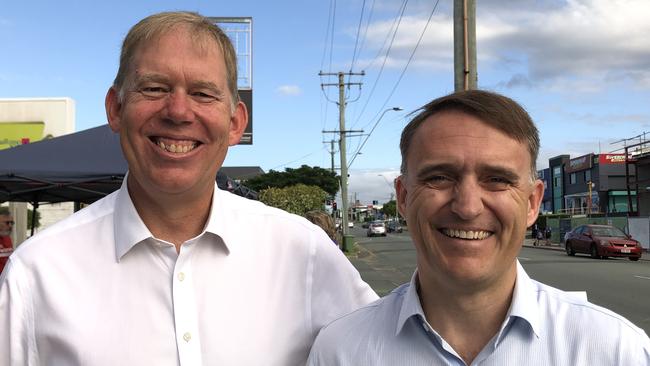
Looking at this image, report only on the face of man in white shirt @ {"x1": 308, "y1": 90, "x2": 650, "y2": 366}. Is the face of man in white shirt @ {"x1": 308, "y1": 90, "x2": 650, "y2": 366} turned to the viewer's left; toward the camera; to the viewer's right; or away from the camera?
toward the camera

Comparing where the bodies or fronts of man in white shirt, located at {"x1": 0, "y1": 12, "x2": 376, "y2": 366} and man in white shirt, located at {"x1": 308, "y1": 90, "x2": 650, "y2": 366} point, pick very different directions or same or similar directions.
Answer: same or similar directions

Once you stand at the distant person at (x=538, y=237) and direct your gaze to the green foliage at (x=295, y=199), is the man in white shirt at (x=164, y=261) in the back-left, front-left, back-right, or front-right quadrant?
front-left

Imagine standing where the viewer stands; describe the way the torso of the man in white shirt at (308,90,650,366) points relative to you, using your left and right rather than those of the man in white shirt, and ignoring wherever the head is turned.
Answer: facing the viewer

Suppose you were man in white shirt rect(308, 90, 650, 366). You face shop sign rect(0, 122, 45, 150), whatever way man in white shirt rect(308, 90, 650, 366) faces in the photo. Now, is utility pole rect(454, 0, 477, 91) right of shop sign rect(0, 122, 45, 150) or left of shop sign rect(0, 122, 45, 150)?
right

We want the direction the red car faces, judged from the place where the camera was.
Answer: facing the viewer and to the right of the viewer

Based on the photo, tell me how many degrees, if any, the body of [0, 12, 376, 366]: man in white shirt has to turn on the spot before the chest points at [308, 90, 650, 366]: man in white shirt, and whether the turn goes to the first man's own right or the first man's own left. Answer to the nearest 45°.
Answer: approximately 45° to the first man's own left

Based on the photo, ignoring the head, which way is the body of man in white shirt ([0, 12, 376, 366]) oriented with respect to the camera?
toward the camera

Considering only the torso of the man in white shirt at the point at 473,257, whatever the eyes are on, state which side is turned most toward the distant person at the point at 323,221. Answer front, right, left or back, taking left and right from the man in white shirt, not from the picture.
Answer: back

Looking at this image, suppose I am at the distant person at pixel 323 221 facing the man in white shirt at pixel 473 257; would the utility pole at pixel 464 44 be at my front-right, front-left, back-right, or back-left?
front-left

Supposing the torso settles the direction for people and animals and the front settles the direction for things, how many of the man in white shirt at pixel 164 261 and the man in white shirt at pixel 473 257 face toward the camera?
2

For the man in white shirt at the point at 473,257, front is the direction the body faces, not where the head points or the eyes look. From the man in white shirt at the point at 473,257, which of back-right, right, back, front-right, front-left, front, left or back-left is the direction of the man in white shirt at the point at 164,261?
right
